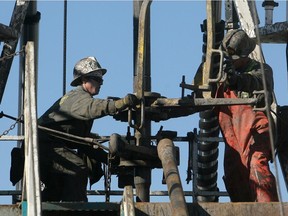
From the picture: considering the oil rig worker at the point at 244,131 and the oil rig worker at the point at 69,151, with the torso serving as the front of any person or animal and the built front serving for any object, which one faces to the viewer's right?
the oil rig worker at the point at 69,151

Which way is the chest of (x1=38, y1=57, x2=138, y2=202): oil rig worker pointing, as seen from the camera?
to the viewer's right

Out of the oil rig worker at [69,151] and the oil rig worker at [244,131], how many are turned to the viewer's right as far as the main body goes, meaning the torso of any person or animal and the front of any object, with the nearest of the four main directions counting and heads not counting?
1

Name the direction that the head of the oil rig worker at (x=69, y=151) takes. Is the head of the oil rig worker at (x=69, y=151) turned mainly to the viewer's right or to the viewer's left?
to the viewer's right

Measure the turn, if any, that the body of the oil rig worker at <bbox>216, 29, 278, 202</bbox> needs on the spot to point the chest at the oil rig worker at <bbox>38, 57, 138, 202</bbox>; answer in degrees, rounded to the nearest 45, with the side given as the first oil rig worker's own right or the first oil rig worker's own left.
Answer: approximately 45° to the first oil rig worker's own right

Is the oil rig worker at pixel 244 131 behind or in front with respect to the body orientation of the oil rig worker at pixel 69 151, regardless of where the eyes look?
in front
